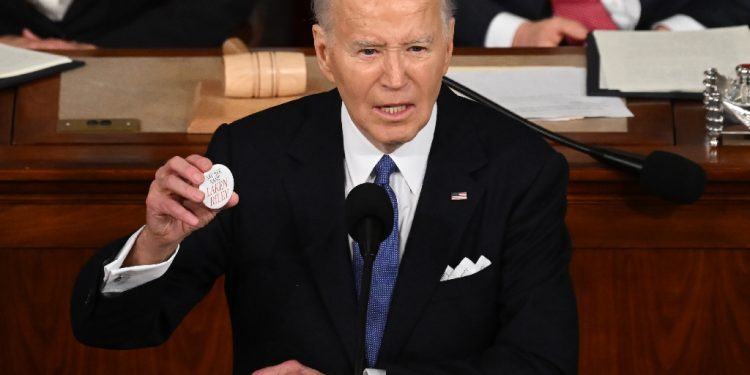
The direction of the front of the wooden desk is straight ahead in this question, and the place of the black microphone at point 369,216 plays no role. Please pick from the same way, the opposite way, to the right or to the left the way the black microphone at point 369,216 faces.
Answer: the opposite way

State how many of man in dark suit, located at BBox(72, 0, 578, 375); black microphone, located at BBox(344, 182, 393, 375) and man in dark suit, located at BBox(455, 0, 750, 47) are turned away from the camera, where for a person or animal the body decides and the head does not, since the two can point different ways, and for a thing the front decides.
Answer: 1

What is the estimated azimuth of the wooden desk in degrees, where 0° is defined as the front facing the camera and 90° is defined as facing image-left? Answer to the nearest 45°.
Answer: approximately 0°

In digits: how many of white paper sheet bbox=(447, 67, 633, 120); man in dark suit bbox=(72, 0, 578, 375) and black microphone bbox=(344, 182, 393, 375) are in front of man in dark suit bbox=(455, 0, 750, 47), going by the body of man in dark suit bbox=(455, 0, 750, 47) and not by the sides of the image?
3

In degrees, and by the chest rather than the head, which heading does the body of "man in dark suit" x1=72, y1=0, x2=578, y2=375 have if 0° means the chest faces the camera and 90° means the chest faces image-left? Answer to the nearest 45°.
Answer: approximately 0°

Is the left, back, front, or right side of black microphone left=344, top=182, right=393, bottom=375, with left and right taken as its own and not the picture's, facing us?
back

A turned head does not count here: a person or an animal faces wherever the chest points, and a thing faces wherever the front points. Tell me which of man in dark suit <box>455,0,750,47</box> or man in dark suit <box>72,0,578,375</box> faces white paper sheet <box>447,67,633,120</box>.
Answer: man in dark suit <box>455,0,750,47</box>
